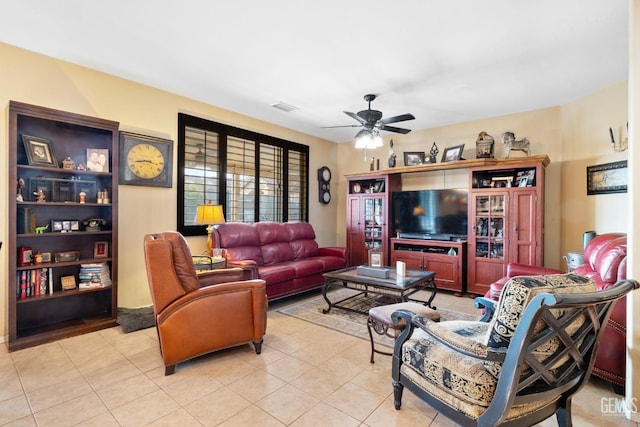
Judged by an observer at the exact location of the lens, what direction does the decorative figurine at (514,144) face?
facing to the left of the viewer

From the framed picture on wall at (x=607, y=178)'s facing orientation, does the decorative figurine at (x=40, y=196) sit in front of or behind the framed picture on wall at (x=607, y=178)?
in front

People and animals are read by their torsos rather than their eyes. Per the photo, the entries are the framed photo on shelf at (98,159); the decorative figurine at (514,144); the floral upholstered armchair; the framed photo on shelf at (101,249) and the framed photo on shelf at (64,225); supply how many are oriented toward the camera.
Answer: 3

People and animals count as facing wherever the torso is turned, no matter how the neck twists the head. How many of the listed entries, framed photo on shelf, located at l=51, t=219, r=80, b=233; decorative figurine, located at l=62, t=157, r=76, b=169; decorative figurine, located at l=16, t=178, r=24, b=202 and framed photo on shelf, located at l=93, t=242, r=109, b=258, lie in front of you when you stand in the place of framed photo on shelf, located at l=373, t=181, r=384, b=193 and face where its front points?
4

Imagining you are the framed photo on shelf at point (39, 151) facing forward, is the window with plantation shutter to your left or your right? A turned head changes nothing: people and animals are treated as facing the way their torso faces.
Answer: on your left

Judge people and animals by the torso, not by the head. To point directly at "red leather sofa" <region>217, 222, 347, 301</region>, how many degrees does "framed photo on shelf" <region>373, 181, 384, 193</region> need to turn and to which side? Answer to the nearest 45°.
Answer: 0° — it already faces it

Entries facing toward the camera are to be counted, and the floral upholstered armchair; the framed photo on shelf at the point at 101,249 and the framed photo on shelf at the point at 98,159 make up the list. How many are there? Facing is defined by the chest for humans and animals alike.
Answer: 2

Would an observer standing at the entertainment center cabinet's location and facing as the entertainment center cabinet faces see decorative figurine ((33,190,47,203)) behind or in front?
in front

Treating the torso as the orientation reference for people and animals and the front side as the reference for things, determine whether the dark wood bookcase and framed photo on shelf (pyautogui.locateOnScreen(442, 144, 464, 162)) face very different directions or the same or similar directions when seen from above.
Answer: very different directions

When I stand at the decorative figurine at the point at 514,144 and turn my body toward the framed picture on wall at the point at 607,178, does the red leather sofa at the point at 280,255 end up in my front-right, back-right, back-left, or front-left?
back-right
